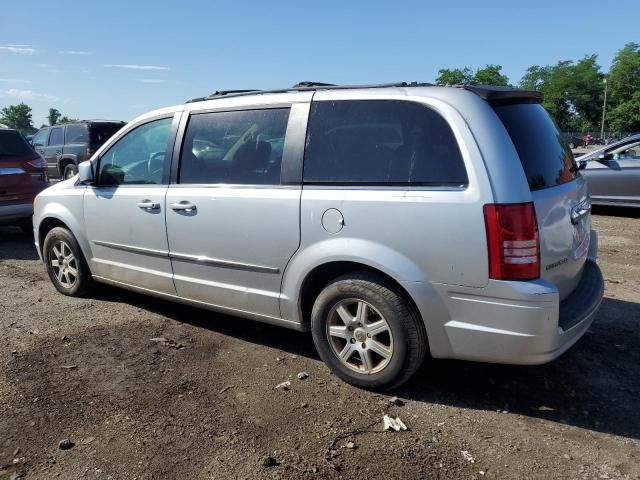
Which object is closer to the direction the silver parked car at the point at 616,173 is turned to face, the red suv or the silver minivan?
the red suv

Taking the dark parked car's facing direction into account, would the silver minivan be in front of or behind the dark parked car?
behind

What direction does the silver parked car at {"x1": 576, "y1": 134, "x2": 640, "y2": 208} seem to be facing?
to the viewer's left

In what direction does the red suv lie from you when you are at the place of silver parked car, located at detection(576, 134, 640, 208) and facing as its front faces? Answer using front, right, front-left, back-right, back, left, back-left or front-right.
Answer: front-left

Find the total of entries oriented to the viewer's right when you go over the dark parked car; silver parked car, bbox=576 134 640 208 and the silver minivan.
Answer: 0

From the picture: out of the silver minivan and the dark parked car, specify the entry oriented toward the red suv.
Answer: the silver minivan

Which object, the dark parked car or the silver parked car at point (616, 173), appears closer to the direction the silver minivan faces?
the dark parked car

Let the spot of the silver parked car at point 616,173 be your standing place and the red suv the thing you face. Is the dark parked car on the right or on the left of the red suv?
right

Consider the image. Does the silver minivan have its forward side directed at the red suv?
yes

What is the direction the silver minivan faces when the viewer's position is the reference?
facing away from the viewer and to the left of the viewer

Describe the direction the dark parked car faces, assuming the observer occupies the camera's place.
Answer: facing away from the viewer and to the left of the viewer

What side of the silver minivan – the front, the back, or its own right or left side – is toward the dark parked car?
front
